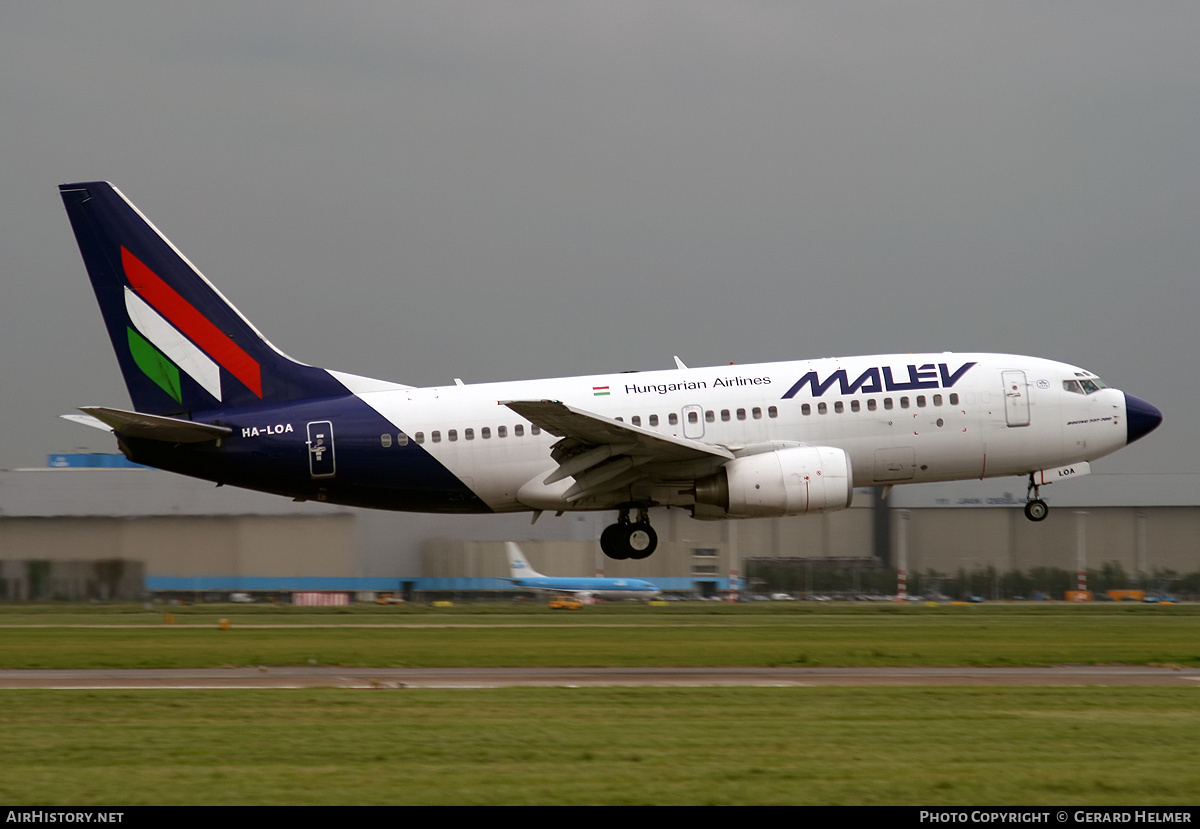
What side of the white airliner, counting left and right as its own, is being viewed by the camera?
right
